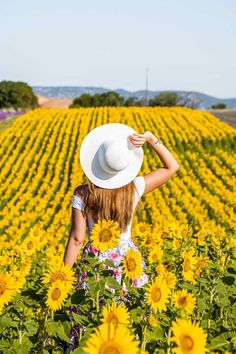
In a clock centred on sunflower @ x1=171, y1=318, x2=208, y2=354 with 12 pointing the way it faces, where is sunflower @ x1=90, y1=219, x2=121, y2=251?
sunflower @ x1=90, y1=219, x2=121, y2=251 is roughly at 5 o'clock from sunflower @ x1=171, y1=318, x2=208, y2=354.

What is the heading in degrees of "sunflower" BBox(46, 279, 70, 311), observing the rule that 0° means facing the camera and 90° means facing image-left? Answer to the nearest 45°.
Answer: approximately 45°

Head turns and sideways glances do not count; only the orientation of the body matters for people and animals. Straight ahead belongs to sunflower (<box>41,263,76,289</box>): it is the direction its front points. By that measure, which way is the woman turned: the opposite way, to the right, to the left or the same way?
the opposite way

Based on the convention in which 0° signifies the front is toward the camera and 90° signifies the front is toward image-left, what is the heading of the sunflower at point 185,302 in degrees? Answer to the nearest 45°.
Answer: approximately 0°

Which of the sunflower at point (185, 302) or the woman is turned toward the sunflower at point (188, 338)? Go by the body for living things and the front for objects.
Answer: the sunflower at point (185, 302)

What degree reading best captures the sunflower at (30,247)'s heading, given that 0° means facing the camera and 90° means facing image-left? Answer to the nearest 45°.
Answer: approximately 0°

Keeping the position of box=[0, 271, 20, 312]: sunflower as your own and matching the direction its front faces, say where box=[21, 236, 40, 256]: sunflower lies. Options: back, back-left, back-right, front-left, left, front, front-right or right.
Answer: back

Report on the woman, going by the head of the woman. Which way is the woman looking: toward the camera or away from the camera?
away from the camera
